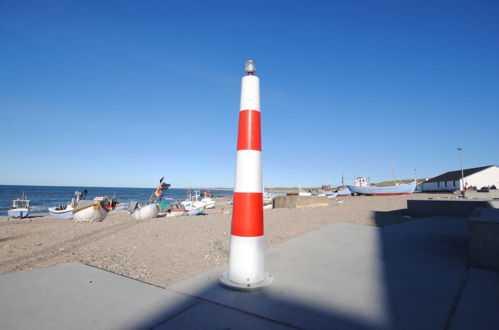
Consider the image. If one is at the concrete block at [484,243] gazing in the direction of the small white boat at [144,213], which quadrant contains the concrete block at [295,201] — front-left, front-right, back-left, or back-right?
front-right

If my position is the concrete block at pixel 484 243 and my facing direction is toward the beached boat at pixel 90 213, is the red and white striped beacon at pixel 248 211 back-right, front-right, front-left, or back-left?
front-left

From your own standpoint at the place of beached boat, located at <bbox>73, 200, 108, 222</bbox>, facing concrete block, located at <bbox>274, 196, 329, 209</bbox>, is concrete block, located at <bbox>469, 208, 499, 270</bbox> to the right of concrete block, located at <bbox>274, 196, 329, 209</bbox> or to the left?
right

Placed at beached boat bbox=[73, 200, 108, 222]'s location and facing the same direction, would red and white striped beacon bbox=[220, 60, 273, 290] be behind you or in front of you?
in front

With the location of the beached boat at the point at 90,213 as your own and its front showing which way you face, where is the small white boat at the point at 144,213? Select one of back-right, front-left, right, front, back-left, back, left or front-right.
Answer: front-left

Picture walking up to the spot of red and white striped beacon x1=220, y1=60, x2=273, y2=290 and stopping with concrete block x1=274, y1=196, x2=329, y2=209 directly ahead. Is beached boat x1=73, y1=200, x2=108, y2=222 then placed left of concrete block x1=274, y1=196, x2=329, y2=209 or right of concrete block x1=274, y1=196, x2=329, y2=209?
left
